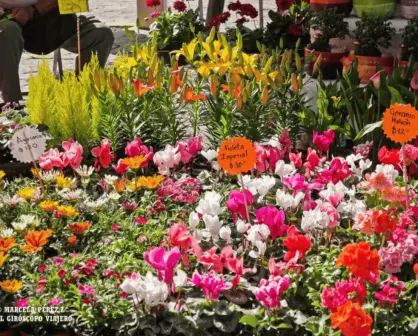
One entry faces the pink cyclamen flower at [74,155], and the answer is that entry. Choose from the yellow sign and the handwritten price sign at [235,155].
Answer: the yellow sign

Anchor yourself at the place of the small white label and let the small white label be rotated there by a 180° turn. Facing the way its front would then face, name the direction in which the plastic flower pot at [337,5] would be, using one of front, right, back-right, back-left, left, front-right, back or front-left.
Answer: front-right

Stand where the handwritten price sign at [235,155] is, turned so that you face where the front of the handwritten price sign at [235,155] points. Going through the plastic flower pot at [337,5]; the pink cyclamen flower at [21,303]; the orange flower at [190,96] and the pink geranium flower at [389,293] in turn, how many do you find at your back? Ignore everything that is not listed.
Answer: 2

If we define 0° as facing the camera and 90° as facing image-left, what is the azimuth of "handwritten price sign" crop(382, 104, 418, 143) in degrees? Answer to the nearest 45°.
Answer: approximately 0°

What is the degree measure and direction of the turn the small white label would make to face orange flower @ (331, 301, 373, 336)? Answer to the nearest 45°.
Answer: approximately 45° to its left

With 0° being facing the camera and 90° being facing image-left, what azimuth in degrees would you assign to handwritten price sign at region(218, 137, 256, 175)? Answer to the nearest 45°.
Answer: approximately 0°

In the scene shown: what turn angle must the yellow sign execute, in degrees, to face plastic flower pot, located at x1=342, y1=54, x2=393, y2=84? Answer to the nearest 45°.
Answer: approximately 90° to its left

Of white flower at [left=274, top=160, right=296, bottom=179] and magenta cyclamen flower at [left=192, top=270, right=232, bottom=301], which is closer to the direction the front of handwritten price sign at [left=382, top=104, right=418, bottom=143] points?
the magenta cyclamen flower

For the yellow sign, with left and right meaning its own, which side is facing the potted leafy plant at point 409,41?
left

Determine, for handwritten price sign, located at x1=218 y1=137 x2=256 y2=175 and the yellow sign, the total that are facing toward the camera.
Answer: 2
